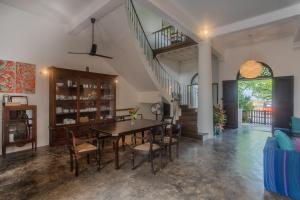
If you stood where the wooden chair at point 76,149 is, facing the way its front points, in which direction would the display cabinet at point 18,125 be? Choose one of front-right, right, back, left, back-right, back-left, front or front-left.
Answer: left

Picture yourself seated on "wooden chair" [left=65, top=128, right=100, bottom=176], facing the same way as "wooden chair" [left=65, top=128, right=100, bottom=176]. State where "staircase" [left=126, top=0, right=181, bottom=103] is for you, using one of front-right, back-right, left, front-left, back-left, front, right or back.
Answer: front

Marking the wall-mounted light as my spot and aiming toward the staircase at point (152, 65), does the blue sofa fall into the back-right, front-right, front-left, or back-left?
front-right

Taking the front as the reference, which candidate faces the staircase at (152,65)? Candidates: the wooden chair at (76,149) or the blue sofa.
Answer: the wooden chair

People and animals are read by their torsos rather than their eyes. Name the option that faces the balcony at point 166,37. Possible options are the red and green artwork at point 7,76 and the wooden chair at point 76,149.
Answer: the wooden chair

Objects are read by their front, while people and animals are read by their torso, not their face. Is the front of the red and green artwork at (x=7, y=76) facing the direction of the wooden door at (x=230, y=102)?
no

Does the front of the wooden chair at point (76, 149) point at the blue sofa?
no

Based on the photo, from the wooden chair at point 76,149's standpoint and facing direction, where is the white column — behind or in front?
in front

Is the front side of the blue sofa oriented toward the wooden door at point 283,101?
no

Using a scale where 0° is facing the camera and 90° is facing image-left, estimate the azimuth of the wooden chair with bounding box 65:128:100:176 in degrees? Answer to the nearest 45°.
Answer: approximately 225°

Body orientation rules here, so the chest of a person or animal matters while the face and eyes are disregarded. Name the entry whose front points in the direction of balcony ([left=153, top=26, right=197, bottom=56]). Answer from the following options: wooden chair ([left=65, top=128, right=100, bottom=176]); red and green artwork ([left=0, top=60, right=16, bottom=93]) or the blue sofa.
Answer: the wooden chair

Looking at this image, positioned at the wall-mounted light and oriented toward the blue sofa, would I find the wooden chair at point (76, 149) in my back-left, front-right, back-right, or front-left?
front-right

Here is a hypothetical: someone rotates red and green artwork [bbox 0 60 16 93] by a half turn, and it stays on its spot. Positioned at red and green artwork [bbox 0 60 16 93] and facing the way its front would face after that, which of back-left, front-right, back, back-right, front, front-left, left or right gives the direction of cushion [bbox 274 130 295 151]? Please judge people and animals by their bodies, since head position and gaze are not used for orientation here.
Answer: back-right
